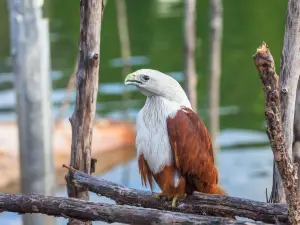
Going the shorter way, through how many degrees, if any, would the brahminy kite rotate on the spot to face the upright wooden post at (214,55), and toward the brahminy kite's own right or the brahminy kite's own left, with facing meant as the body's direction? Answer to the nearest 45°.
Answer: approximately 135° to the brahminy kite's own right

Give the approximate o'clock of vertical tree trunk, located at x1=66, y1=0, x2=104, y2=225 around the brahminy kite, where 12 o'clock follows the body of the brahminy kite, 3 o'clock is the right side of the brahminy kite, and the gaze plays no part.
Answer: The vertical tree trunk is roughly at 3 o'clock from the brahminy kite.

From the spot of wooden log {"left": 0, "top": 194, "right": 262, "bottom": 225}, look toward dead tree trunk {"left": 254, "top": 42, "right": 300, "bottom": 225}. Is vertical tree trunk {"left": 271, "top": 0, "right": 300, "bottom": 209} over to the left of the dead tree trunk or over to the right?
left

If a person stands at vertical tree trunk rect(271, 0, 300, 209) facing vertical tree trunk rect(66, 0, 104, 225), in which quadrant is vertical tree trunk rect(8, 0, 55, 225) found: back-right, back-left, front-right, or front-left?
front-right

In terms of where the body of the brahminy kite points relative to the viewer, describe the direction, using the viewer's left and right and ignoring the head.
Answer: facing the viewer and to the left of the viewer

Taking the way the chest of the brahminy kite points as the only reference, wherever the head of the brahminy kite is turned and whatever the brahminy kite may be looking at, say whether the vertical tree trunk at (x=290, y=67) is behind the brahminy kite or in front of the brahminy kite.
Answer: behind

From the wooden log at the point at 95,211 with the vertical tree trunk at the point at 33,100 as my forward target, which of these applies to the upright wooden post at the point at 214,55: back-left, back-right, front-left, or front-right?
front-right

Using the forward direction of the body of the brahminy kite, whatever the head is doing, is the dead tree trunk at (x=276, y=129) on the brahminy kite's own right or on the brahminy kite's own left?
on the brahminy kite's own left

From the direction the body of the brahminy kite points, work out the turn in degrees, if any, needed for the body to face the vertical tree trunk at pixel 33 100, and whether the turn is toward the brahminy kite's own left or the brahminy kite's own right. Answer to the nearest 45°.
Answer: approximately 90° to the brahminy kite's own right
